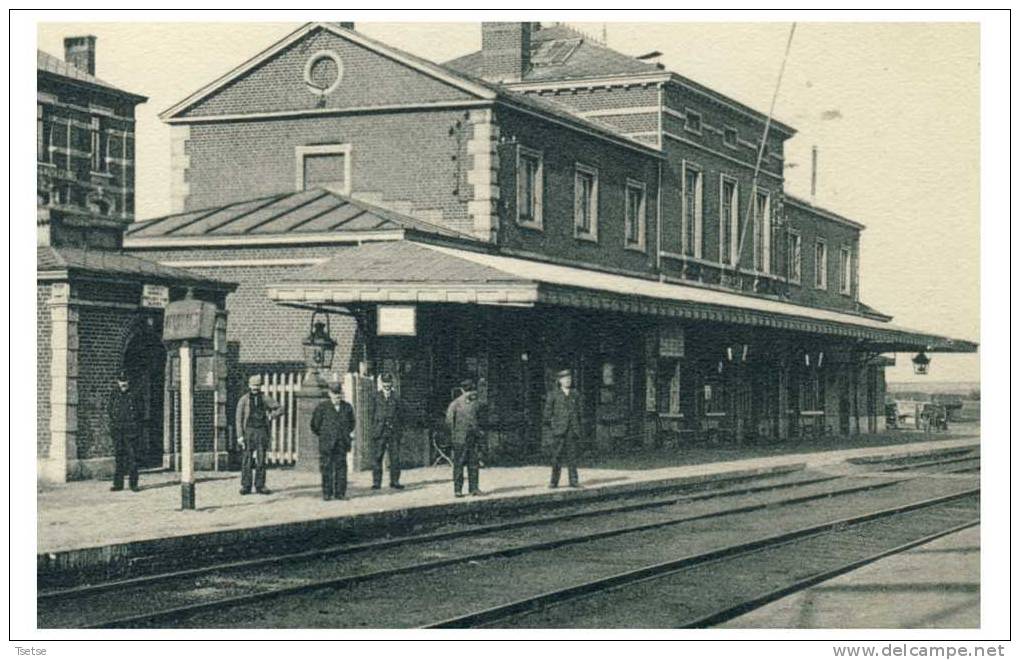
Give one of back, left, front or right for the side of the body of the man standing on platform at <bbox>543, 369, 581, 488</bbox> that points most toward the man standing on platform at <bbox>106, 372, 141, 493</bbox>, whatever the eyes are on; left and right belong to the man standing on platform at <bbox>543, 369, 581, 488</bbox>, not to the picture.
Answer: right

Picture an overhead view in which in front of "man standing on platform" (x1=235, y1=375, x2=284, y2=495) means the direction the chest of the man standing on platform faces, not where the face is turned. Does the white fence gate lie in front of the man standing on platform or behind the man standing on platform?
behind

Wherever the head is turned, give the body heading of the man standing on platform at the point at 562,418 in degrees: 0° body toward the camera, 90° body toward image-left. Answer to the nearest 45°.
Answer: approximately 0°

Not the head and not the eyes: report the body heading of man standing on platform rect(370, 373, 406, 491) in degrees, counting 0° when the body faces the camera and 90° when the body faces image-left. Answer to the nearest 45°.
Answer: approximately 0°

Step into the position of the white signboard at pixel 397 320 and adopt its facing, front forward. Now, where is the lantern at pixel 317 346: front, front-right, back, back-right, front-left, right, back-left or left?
back-right

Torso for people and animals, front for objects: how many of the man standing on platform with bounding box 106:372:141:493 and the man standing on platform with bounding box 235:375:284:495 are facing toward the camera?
2
